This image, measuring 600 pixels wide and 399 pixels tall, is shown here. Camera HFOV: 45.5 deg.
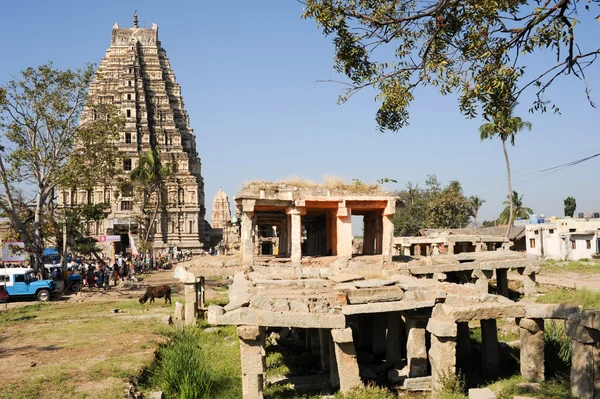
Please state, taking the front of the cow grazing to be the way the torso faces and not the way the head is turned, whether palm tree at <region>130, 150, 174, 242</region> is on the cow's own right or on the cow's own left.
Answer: on the cow's own right

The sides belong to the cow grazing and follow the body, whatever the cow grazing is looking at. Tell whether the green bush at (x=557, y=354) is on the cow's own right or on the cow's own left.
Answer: on the cow's own left

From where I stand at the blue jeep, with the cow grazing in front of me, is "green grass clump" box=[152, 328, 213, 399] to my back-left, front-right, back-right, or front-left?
front-right

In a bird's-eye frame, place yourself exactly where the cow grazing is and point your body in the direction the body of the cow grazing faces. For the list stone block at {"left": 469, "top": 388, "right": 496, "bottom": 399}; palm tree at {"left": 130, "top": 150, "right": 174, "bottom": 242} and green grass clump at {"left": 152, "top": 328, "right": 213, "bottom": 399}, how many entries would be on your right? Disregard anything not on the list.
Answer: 1

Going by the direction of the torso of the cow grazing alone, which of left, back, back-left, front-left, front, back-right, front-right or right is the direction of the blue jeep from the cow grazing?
front-right

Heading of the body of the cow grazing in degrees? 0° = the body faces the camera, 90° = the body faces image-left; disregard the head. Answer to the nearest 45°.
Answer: approximately 90°

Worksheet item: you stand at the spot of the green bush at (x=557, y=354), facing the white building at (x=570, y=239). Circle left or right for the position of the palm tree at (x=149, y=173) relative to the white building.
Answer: left

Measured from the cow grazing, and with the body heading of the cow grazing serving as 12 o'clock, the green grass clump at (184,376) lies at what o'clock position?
The green grass clump is roughly at 9 o'clock from the cow grazing.

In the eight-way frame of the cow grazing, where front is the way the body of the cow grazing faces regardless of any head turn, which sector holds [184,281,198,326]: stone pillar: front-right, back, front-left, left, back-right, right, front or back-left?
left

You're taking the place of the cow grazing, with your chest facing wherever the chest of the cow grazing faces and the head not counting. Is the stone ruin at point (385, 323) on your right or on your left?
on your left

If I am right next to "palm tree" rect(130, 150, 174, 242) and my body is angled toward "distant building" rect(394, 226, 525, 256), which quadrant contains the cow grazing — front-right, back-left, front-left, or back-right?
front-right

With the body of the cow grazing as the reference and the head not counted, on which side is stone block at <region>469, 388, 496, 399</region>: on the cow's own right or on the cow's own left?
on the cow's own left

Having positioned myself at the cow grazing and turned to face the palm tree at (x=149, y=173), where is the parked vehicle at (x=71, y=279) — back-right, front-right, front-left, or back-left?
front-left
